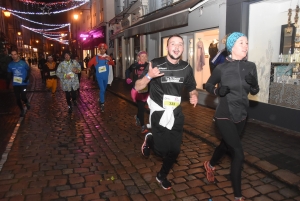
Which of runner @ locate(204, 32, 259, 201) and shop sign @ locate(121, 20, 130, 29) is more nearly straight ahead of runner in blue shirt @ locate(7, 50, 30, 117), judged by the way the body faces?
the runner

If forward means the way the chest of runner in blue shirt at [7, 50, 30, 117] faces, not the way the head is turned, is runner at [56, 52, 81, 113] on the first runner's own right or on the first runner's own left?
on the first runner's own left

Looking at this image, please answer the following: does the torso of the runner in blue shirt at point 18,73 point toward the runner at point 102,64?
no

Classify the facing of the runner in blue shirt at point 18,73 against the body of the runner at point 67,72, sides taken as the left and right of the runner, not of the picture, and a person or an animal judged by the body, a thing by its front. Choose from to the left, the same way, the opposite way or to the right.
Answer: the same way

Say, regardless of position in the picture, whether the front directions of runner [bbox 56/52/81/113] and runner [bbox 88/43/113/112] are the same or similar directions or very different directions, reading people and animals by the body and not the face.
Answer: same or similar directions

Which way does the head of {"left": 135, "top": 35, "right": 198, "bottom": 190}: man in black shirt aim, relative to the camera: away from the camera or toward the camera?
toward the camera

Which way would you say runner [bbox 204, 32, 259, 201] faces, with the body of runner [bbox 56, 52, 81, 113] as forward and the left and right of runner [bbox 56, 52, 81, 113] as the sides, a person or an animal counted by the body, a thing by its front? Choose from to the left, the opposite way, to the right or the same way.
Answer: the same way

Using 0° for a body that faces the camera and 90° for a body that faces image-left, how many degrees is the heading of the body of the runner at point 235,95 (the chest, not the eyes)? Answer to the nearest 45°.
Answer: approximately 315°

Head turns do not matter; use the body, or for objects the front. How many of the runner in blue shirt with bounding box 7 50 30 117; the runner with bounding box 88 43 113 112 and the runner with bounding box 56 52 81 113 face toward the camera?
3

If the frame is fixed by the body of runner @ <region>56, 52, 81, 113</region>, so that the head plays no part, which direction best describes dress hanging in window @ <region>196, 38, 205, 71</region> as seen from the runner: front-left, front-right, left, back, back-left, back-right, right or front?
left

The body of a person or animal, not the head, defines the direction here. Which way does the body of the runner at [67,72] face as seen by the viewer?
toward the camera

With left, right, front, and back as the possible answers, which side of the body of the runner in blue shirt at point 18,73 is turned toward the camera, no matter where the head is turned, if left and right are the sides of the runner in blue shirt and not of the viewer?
front

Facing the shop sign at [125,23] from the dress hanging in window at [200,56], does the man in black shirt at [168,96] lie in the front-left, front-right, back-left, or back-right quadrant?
back-left

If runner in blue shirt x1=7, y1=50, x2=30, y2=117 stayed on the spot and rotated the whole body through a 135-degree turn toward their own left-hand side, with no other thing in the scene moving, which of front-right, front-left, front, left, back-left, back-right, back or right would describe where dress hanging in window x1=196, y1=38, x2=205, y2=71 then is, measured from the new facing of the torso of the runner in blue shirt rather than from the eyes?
front-right

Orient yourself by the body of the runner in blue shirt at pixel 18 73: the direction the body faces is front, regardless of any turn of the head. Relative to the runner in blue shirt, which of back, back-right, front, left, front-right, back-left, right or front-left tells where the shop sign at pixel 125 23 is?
back-left
